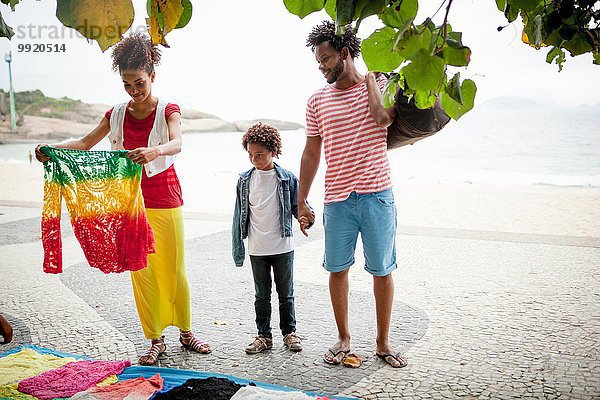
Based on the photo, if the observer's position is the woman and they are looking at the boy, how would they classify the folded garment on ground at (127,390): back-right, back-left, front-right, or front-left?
back-right

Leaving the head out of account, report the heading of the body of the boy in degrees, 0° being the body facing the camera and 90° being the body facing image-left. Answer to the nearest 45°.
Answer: approximately 0°

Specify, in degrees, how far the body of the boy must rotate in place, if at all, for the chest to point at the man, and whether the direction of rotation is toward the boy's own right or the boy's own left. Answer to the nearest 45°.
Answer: approximately 45° to the boy's own left

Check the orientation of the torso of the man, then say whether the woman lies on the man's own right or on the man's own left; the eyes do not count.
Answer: on the man's own right

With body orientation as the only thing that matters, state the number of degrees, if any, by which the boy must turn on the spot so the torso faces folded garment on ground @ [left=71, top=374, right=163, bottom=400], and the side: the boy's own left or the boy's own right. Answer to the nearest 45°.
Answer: approximately 45° to the boy's own right

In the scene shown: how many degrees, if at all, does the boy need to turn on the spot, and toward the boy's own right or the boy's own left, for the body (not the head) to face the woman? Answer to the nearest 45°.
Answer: approximately 90° to the boy's own right

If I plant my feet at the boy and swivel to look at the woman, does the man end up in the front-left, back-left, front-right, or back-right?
back-left

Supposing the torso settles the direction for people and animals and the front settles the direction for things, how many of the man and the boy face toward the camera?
2

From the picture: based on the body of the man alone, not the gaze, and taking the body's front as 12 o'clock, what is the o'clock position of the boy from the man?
The boy is roughly at 4 o'clock from the man.

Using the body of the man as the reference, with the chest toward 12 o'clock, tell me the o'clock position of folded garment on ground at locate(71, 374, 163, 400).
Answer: The folded garment on ground is roughly at 2 o'clock from the man.
